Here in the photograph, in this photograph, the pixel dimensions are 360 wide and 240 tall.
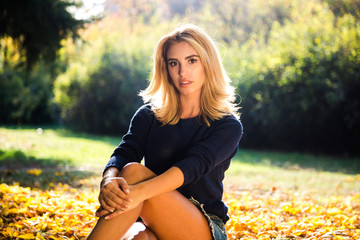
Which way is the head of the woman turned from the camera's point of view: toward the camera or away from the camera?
toward the camera

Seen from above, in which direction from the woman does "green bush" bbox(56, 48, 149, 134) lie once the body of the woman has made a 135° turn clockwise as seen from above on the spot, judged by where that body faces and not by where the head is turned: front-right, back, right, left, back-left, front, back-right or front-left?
front

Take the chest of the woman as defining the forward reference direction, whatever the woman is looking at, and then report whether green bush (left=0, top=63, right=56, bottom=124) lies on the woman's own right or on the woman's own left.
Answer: on the woman's own right

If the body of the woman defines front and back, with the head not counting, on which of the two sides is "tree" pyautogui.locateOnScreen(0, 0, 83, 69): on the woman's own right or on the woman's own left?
on the woman's own right

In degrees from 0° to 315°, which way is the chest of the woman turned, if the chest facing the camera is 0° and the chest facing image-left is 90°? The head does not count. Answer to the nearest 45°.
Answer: approximately 45°
